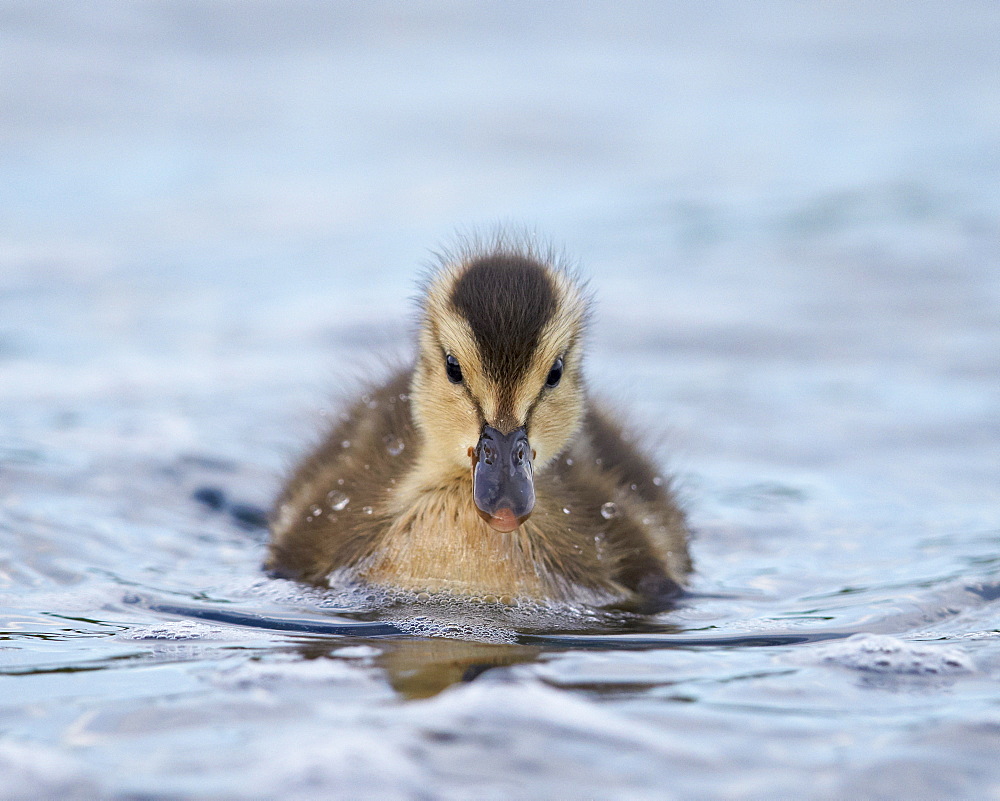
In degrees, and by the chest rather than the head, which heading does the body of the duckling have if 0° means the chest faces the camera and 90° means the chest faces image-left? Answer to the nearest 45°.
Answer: approximately 0°
